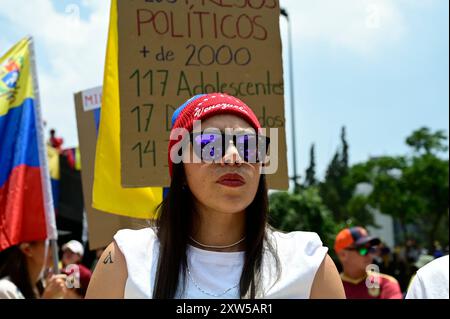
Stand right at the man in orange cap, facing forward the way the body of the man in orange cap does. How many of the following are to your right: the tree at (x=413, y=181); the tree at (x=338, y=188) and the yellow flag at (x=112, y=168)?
1

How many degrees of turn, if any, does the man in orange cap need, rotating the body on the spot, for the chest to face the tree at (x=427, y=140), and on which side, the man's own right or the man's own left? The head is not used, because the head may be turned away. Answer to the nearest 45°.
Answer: approximately 135° to the man's own left

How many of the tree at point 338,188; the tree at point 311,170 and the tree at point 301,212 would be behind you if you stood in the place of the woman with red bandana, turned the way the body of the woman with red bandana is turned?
3

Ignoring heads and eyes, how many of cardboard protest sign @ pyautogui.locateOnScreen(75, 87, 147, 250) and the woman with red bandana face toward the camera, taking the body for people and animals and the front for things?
2

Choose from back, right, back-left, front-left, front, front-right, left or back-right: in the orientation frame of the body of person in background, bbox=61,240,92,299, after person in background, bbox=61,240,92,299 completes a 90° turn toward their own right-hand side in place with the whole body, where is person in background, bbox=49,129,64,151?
front-right

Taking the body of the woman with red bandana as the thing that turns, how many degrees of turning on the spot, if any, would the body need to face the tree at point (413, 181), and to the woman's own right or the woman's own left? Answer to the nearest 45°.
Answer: approximately 180°

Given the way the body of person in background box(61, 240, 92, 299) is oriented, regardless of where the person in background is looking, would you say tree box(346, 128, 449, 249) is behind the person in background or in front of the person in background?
behind

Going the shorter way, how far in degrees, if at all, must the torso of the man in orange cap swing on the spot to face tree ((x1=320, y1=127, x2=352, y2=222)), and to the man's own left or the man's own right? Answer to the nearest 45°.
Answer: approximately 135° to the man's own left

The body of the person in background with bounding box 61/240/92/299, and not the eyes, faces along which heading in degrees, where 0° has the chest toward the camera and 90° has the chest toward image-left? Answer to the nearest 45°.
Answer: approximately 45°
